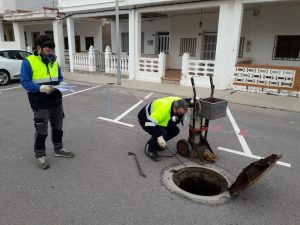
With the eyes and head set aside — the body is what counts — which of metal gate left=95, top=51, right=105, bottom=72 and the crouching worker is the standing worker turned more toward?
the crouching worker

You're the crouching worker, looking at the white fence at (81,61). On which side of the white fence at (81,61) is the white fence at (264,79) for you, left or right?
right

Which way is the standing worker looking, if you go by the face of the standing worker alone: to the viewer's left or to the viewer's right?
to the viewer's right

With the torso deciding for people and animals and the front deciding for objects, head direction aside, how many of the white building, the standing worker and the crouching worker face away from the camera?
0

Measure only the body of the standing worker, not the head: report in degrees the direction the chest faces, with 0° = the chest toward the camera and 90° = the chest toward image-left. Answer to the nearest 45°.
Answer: approximately 315°

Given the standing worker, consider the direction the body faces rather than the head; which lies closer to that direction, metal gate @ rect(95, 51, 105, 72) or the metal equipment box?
the metal equipment box

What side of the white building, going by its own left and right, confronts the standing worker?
front

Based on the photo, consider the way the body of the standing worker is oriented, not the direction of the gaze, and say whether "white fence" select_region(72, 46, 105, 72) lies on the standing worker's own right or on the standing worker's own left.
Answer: on the standing worker's own left

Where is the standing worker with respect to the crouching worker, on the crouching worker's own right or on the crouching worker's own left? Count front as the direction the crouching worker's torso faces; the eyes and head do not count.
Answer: on the crouching worker's own right

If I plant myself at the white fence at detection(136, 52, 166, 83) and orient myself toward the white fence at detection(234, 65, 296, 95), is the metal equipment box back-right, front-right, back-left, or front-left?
front-right
